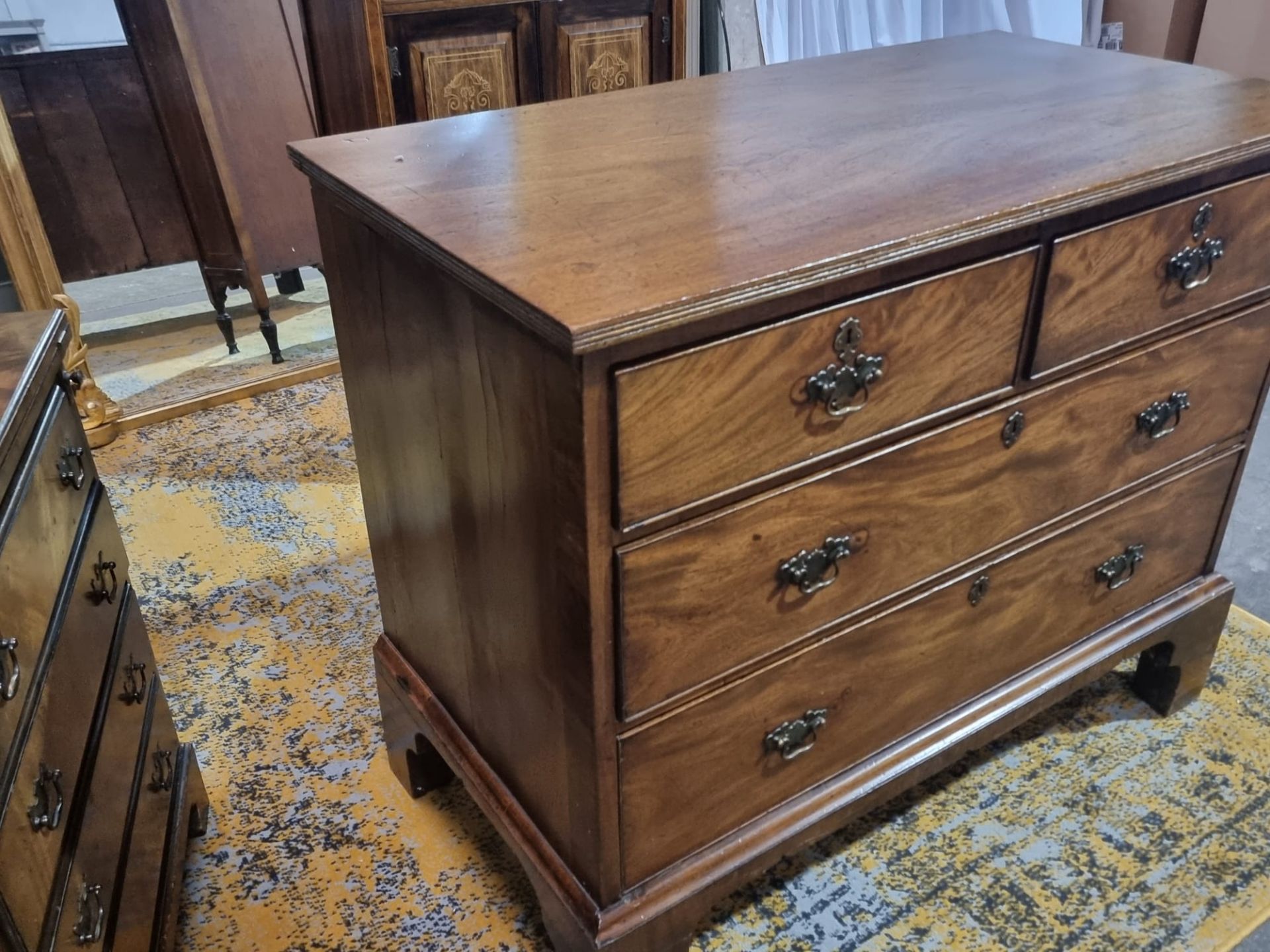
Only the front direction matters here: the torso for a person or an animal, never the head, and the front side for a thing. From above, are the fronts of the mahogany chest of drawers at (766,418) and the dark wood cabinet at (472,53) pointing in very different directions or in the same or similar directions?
same or similar directions

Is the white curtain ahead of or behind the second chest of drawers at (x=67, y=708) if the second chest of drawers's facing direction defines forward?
ahead

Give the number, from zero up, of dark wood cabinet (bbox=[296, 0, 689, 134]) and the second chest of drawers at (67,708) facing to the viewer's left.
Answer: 0

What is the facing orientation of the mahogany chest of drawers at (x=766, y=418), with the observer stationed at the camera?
facing the viewer and to the right of the viewer

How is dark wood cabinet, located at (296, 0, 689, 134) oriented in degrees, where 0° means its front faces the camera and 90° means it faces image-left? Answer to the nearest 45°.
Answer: approximately 315°

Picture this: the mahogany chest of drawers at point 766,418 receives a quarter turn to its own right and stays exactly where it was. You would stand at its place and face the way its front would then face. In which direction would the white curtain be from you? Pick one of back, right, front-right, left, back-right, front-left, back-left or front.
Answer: back-right

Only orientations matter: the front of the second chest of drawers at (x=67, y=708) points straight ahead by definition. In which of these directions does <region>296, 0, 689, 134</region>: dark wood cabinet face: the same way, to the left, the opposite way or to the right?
to the right

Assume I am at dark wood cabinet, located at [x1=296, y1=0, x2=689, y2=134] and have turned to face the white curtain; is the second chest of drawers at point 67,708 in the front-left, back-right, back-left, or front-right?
back-right

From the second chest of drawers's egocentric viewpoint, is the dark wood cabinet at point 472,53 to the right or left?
on its left

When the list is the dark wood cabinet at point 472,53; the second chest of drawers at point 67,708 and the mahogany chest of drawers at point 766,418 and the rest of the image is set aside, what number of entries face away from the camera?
0

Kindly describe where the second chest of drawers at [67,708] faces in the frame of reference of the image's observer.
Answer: facing to the right of the viewer

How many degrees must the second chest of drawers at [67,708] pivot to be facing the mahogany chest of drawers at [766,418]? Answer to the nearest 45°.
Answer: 0° — it already faces it

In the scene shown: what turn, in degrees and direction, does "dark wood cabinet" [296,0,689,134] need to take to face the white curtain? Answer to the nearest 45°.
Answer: approximately 90° to its left
